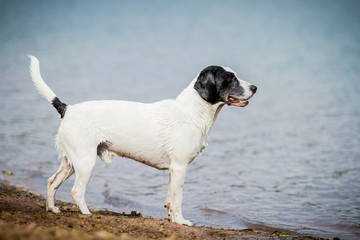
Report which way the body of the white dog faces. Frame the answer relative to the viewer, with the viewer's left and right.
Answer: facing to the right of the viewer
